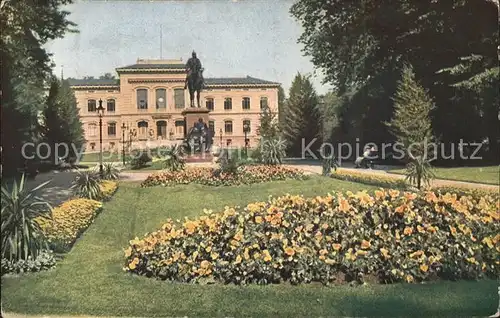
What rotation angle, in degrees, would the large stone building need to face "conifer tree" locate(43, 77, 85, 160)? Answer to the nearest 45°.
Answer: approximately 90° to its right

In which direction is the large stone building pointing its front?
toward the camera

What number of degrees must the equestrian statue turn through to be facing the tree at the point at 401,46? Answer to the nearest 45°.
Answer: approximately 90° to its left

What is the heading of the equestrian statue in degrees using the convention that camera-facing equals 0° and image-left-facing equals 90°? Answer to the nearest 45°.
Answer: approximately 0°

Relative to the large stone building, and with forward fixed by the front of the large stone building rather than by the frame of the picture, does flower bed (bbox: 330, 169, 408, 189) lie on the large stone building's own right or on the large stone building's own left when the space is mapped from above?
on the large stone building's own left
